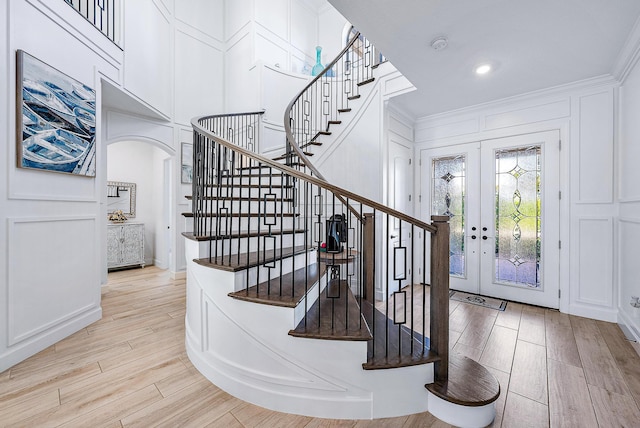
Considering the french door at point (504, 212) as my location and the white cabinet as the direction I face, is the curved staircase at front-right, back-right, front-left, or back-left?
front-left

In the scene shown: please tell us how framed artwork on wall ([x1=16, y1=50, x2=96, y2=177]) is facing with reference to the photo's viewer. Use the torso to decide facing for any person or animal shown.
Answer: facing the viewer and to the right of the viewer

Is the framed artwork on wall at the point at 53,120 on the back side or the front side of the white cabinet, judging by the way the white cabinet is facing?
on the front side

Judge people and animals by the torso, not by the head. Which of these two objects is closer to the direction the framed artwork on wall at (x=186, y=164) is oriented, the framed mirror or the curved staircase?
the curved staircase

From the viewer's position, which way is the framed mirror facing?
facing the viewer

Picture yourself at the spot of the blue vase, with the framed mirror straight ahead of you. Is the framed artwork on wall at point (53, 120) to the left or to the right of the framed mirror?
left

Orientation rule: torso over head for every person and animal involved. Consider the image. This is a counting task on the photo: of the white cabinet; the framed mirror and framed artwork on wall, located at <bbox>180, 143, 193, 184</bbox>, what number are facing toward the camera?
3

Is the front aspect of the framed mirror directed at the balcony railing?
yes

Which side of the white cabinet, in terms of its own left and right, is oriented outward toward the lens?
front

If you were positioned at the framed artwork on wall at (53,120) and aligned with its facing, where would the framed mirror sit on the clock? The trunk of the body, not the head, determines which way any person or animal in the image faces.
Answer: The framed mirror is roughly at 8 o'clock from the framed artwork on wall.

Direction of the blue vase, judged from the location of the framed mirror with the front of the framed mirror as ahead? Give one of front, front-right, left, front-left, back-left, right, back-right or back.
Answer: front-left
